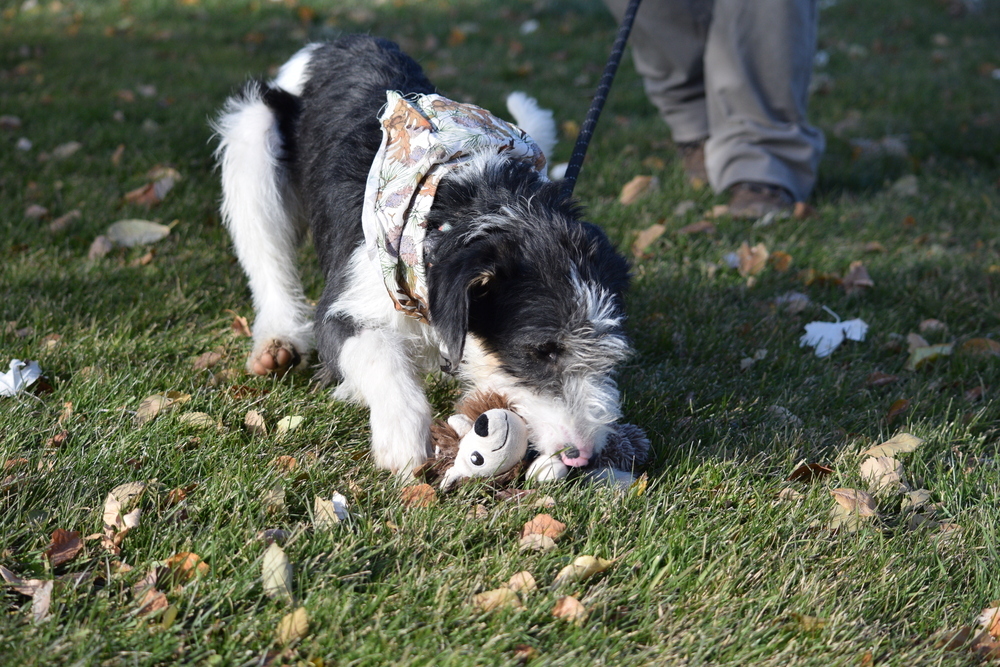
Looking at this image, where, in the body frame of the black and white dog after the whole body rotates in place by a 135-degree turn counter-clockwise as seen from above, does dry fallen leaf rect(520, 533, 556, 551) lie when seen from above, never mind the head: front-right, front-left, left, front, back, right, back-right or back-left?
back

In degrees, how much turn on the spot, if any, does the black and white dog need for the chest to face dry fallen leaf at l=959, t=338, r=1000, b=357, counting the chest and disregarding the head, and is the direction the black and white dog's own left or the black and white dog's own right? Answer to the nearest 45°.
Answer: approximately 45° to the black and white dog's own left

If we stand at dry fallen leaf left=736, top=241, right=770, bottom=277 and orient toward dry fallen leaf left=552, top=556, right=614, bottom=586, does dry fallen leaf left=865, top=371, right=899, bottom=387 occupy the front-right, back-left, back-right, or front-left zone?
front-left

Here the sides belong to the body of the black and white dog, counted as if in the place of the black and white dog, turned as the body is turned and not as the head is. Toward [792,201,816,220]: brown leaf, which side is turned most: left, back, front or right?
left

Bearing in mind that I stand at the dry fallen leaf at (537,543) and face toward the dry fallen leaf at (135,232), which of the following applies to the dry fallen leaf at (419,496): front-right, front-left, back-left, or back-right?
front-left

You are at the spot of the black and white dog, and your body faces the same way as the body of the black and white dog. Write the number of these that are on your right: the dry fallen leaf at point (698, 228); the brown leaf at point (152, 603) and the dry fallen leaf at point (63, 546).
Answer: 2

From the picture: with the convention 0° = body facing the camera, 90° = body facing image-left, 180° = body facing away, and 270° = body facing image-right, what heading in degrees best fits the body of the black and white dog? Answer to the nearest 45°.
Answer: approximately 315°

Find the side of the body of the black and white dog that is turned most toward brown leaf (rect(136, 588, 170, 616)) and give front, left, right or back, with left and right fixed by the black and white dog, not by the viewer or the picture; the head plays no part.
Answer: right

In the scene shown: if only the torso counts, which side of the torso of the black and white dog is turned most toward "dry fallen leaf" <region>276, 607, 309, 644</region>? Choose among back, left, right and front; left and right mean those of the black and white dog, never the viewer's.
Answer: right

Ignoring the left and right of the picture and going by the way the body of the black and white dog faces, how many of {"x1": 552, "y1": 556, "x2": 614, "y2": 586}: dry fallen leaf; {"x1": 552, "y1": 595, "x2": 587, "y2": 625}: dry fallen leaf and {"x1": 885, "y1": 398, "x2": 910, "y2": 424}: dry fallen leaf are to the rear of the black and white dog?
0

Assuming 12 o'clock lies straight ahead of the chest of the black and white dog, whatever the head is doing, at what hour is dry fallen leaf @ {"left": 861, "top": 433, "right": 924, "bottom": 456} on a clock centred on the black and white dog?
The dry fallen leaf is roughly at 11 o'clock from the black and white dog.

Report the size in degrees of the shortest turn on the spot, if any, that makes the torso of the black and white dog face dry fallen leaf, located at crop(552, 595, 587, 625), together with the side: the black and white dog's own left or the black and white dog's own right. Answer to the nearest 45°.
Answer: approximately 45° to the black and white dog's own right

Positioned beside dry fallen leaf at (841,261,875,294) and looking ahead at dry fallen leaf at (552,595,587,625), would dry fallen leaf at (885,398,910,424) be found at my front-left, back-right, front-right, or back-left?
front-left

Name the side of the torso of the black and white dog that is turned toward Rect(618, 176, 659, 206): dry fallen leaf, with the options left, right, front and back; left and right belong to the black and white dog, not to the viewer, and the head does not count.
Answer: left

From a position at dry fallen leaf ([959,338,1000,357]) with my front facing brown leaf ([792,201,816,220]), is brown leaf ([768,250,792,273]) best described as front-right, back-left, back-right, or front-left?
front-left

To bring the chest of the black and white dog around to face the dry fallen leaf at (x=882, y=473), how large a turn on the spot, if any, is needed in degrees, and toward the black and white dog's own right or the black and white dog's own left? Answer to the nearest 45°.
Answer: approximately 45° to the black and white dog's own left

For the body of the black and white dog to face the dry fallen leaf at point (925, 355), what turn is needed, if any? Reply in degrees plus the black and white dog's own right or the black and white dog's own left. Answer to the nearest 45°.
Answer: approximately 45° to the black and white dog's own left

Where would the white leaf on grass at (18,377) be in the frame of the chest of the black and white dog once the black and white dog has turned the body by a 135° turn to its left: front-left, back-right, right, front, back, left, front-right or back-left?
left
